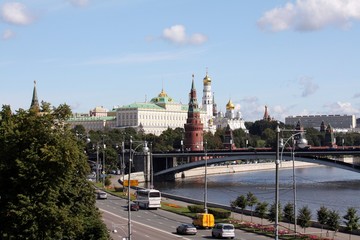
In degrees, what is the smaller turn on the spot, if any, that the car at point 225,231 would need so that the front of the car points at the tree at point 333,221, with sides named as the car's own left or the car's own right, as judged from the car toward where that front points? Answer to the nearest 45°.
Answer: approximately 135° to the car's own right

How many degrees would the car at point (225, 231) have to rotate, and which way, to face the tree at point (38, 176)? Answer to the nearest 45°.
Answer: approximately 90° to its left

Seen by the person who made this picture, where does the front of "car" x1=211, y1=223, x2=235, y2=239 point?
facing away from the viewer and to the left of the viewer
